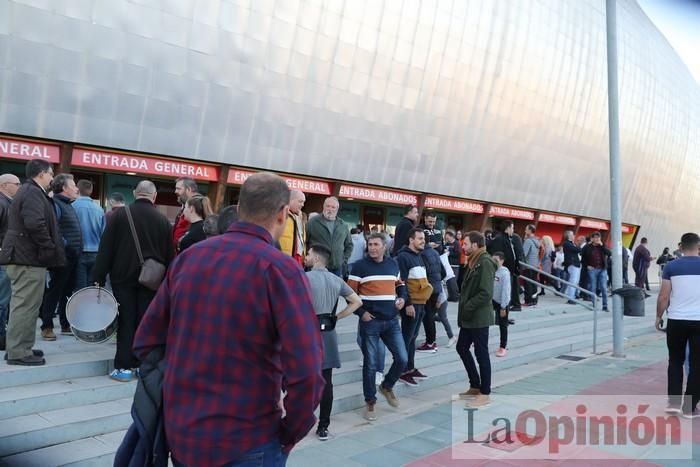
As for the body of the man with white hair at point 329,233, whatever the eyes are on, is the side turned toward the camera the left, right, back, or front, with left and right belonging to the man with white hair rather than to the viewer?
front

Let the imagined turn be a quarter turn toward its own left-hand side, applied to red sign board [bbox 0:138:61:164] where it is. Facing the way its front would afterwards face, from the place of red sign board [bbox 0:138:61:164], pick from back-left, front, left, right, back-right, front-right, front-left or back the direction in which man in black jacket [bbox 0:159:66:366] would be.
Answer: back-right

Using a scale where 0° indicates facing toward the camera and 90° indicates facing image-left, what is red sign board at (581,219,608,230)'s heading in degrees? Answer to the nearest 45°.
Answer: approximately 315°

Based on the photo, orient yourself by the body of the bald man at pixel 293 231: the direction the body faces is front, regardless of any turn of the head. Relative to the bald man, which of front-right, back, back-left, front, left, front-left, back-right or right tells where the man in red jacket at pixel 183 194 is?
back-right

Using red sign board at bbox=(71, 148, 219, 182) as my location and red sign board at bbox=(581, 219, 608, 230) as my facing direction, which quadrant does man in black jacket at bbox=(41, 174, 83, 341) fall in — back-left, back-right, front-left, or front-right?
back-right

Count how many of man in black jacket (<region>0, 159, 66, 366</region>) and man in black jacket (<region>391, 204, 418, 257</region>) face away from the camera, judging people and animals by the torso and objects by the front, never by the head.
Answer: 0

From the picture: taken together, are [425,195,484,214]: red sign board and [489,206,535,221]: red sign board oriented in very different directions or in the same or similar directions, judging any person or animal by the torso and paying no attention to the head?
same or similar directions

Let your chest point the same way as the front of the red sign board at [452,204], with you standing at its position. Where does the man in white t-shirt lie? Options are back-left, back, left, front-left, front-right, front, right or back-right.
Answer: front-right

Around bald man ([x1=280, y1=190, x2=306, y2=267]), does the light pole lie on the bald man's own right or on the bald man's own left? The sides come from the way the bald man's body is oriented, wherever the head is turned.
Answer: on the bald man's own left

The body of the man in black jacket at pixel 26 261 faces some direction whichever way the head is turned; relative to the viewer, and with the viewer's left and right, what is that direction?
facing to the right of the viewer

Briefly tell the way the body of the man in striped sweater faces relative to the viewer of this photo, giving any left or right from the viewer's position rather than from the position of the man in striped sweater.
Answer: facing the viewer

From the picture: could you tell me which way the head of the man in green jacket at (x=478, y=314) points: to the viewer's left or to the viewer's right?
to the viewer's left

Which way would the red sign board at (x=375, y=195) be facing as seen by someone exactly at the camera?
facing the viewer and to the right of the viewer

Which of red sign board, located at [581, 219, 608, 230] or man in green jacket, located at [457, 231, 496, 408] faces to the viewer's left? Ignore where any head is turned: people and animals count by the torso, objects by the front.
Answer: the man in green jacket
